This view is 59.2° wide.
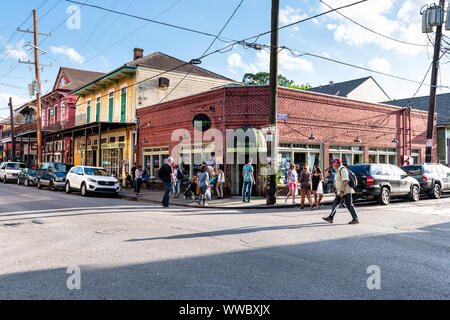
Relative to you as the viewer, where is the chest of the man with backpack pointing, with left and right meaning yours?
facing to the left of the viewer

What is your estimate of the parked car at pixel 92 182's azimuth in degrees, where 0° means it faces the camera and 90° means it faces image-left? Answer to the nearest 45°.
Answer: approximately 315°

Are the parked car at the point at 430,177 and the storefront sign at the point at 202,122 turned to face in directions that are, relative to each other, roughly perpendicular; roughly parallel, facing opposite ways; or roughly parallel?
roughly perpendicular

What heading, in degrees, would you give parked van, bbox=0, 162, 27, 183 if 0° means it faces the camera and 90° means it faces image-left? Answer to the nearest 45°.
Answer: approximately 315°

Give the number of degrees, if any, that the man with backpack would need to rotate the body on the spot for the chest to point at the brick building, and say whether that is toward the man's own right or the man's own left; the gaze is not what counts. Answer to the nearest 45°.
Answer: approximately 90° to the man's own right

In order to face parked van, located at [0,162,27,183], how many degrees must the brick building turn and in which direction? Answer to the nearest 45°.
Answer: approximately 90° to its right
